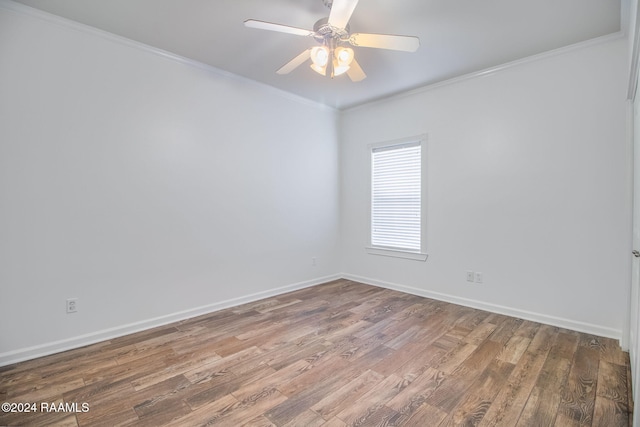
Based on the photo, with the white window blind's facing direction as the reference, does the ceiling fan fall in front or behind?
in front

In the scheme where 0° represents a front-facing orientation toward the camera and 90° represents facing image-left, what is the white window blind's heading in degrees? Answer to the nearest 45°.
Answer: approximately 45°
